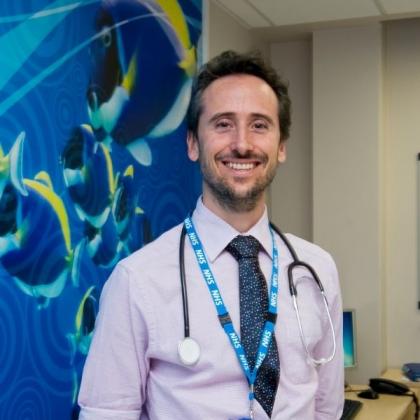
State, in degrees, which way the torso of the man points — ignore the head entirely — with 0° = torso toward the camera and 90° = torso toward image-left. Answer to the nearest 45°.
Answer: approximately 315°
